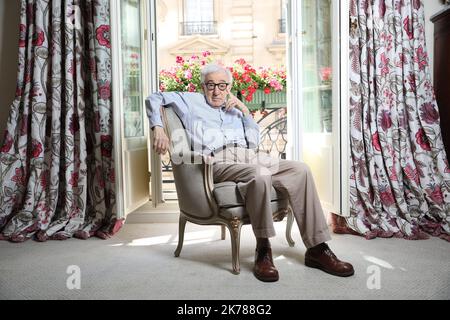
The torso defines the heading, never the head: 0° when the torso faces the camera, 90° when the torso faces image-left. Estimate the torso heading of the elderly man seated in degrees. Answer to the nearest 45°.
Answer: approximately 315°

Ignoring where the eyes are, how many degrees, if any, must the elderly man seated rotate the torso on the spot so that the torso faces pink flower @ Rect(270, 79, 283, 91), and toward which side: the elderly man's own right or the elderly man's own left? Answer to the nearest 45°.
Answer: approximately 135° to the elderly man's own left

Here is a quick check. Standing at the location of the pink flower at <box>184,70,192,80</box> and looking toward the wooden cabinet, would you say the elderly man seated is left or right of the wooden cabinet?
right

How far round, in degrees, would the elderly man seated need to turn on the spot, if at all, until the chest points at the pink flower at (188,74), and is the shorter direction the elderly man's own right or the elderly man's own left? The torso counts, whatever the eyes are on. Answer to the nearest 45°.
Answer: approximately 135° to the elderly man's own left

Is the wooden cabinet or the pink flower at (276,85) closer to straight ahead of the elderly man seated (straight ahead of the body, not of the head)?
the wooden cabinet

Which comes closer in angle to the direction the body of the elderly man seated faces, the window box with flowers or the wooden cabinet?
the wooden cabinet
